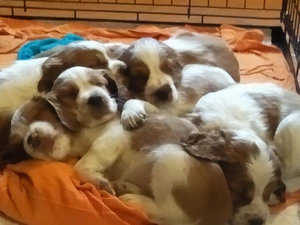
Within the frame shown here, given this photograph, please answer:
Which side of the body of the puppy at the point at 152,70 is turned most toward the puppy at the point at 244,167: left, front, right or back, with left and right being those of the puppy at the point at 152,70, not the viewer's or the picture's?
left

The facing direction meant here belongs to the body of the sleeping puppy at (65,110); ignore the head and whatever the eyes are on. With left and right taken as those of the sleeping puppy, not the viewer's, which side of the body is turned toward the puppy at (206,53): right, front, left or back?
left

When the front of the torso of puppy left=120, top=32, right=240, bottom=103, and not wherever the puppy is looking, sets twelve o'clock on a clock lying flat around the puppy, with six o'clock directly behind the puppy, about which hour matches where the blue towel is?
The blue towel is roughly at 3 o'clock from the puppy.
